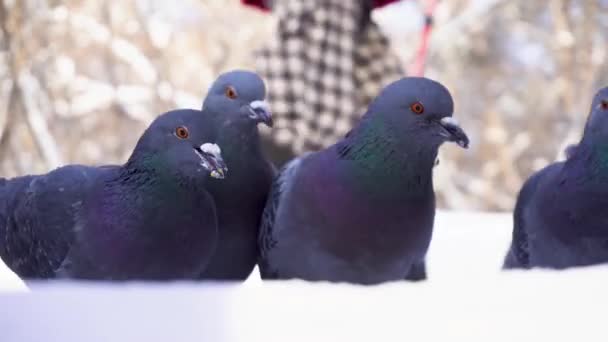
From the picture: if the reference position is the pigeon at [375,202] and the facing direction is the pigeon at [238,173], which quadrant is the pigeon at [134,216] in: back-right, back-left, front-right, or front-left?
front-left

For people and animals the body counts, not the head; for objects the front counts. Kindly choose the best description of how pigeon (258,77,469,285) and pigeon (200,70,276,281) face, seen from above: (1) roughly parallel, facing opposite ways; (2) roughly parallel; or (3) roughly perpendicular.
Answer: roughly parallel

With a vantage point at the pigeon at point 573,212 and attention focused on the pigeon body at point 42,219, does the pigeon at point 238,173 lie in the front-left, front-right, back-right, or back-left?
front-right

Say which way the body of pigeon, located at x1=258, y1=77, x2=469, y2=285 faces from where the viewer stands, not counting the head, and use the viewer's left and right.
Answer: facing the viewer and to the right of the viewer

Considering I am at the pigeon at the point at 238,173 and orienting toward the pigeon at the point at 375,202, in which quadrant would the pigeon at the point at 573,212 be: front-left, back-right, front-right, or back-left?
front-left

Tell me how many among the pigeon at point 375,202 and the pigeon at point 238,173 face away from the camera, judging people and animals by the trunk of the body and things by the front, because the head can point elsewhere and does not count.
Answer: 0
